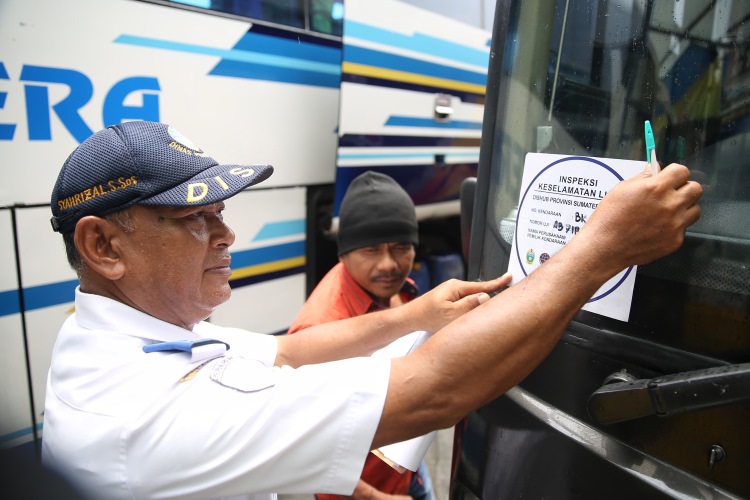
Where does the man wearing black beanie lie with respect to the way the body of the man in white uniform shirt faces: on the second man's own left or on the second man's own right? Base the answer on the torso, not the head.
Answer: on the second man's own left

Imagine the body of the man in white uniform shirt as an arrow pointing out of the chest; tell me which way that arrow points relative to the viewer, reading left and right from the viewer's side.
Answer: facing to the right of the viewer

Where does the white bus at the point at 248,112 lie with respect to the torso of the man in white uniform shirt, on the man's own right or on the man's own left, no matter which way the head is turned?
on the man's own left
